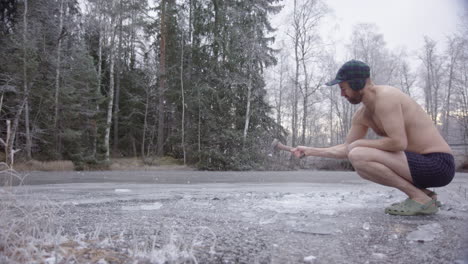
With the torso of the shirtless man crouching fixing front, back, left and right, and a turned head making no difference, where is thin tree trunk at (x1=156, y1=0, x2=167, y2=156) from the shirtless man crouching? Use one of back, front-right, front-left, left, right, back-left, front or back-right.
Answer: front-right

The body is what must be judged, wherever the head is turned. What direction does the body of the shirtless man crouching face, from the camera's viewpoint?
to the viewer's left

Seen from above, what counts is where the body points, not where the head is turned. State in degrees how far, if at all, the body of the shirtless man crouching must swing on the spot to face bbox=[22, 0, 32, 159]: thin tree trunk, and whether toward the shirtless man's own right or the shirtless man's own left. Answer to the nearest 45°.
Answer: approximately 45° to the shirtless man's own right

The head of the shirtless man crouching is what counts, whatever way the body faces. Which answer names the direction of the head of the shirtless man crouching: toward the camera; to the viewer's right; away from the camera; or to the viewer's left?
to the viewer's left
